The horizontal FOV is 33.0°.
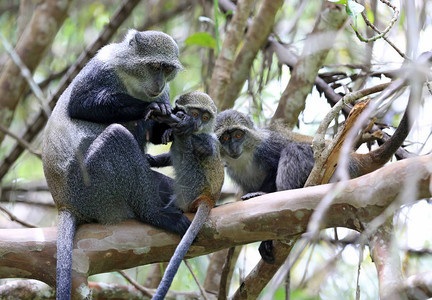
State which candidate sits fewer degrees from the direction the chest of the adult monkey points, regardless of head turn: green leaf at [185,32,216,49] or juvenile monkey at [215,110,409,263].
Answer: the juvenile monkey

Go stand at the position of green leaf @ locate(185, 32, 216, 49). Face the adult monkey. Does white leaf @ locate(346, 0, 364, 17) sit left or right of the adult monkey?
left

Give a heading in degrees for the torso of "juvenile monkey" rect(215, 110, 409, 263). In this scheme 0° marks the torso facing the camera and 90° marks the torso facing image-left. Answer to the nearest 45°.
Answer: approximately 45°

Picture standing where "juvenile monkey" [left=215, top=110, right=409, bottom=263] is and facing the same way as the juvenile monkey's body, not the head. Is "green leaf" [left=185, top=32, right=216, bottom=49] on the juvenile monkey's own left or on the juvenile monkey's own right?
on the juvenile monkey's own right

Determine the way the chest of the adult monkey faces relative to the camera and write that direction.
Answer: to the viewer's right

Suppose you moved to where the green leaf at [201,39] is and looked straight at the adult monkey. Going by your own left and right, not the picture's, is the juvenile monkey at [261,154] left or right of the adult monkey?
left

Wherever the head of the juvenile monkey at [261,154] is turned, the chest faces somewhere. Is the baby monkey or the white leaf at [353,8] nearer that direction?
the baby monkey
